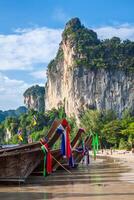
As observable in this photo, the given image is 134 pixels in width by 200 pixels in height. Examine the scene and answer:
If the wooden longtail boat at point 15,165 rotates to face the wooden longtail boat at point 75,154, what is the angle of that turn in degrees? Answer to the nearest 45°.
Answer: approximately 90° to its left

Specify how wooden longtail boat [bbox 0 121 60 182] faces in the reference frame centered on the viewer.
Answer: facing to the right of the viewer
